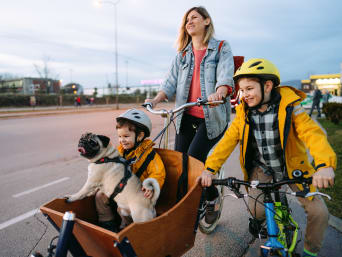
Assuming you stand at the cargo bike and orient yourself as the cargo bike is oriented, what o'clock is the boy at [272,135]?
The boy is roughly at 7 o'clock from the cargo bike.

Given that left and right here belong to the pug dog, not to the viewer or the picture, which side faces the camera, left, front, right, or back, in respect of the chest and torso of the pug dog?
left

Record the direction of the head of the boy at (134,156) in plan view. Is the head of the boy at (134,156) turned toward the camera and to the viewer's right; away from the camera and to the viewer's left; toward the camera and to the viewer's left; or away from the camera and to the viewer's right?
toward the camera and to the viewer's left

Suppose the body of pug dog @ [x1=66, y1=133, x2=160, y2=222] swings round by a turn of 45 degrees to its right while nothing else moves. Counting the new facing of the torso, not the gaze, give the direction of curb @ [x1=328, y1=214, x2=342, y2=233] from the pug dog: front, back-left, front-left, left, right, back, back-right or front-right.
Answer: back-right

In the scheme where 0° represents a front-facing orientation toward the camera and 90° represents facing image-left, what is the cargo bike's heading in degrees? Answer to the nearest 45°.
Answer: approximately 45°

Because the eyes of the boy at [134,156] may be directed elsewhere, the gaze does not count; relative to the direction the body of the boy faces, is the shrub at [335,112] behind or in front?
behind

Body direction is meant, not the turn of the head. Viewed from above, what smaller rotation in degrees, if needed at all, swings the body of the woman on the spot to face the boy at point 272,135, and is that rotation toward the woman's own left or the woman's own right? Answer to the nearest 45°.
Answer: approximately 90° to the woman's own left

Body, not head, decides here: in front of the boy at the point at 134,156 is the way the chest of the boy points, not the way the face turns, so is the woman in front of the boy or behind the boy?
behind

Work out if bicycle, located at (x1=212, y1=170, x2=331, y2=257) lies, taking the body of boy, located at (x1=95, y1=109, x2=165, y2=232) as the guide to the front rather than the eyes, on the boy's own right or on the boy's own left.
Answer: on the boy's own left

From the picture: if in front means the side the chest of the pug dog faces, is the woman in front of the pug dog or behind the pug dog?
behind

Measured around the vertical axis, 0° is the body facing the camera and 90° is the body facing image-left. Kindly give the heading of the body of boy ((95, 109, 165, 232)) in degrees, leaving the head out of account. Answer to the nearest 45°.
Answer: approximately 45°

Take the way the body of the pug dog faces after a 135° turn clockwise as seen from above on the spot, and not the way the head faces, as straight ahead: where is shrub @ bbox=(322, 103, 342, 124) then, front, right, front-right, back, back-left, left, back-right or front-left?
front

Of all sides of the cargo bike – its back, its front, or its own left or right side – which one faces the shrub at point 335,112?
back

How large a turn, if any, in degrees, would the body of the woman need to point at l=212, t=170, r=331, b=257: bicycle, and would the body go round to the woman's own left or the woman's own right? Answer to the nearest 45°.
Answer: approximately 90° to the woman's own left
